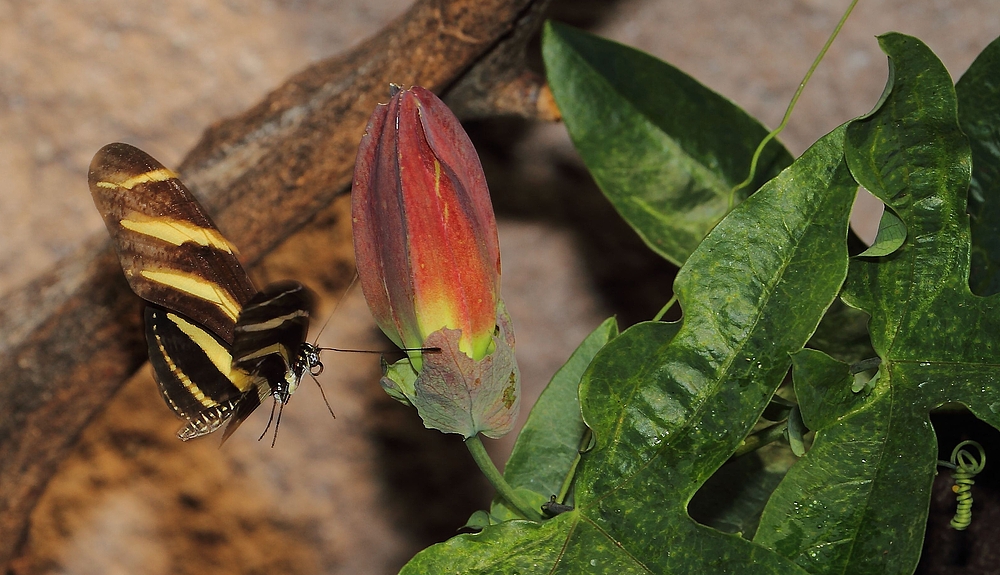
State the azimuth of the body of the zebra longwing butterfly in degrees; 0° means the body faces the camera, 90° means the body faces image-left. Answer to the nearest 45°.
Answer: approximately 270°
